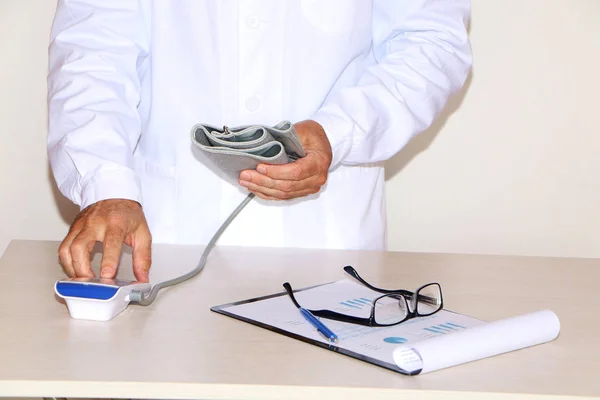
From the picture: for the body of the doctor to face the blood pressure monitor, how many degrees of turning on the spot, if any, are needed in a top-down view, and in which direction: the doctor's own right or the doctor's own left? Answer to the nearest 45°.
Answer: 0° — they already face it

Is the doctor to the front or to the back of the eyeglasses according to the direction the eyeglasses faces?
to the back

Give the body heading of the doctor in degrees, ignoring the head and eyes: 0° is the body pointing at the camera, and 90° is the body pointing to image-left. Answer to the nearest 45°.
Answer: approximately 0°

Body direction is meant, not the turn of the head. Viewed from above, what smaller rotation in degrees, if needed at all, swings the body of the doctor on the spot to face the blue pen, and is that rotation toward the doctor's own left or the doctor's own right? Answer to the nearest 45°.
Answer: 0° — they already face it
